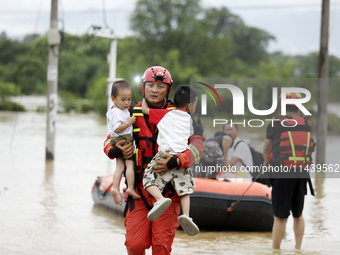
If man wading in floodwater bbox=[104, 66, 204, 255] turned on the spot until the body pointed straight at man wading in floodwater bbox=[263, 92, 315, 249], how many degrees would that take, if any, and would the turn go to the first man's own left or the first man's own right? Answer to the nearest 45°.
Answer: approximately 135° to the first man's own left

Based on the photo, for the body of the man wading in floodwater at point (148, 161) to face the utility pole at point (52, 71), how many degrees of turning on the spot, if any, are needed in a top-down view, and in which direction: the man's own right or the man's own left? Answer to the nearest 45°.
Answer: approximately 180°

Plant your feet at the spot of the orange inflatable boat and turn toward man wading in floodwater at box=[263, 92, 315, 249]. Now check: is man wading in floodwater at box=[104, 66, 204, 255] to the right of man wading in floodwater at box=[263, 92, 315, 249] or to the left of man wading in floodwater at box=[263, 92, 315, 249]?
right

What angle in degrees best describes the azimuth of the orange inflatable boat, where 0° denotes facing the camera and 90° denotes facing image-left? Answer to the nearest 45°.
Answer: approximately 90°

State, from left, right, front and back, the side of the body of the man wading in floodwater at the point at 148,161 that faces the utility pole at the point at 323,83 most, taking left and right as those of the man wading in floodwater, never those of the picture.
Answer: back

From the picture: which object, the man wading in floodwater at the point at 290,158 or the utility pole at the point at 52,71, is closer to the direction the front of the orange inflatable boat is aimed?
the utility pole

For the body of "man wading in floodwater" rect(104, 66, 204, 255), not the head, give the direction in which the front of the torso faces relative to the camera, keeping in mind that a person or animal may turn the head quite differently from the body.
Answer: toward the camera

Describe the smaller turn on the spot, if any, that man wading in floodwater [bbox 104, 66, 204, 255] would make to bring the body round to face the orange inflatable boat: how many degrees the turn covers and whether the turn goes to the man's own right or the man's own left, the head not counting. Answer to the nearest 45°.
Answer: approximately 180°
